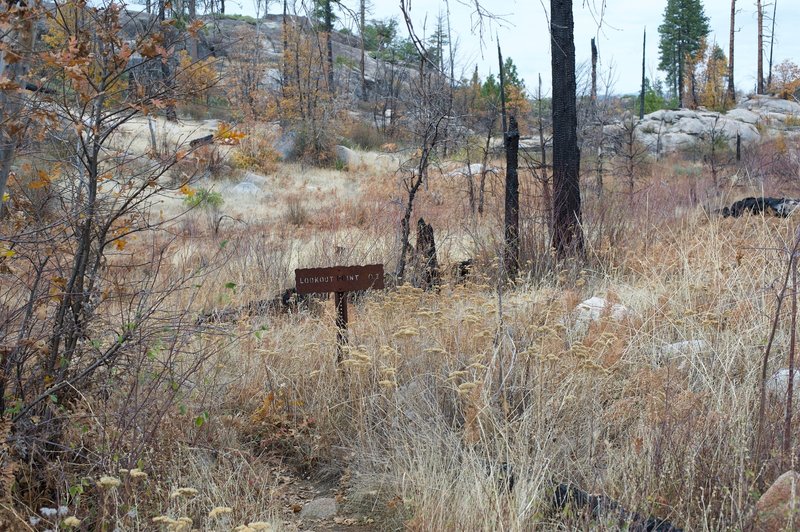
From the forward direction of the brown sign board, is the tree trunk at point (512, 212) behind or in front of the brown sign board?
behind

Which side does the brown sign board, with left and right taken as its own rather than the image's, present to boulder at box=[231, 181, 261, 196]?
back

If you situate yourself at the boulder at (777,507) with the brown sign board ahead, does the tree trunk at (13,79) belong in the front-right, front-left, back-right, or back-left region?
front-left

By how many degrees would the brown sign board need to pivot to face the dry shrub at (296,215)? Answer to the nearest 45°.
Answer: approximately 180°

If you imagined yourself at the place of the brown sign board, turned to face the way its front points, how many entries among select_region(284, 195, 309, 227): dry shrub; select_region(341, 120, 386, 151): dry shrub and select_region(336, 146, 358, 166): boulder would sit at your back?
3

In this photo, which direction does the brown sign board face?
toward the camera

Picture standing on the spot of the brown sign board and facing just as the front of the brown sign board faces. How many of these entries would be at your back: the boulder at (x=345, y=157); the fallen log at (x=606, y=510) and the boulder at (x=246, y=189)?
2

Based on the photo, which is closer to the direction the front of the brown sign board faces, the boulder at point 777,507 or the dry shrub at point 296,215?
the boulder

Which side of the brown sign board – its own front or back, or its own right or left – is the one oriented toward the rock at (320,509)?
front

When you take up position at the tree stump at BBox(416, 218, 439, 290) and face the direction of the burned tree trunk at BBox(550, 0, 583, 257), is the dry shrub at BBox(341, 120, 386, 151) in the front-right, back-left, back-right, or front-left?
front-left

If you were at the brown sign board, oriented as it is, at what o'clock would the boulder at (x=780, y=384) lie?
The boulder is roughly at 10 o'clock from the brown sign board.

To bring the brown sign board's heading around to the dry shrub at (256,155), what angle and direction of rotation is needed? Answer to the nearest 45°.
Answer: approximately 180°

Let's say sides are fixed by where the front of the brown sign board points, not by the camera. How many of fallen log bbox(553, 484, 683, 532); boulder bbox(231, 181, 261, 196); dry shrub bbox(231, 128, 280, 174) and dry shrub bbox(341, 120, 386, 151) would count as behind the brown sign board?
3

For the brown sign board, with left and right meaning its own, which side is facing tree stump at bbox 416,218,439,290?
back

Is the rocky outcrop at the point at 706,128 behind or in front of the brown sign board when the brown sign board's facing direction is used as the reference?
behind

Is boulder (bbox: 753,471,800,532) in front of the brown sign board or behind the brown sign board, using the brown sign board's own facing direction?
in front

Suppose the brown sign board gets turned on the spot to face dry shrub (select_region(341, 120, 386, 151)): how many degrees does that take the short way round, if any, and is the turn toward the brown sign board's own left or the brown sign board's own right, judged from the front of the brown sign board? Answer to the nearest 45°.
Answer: approximately 180°
